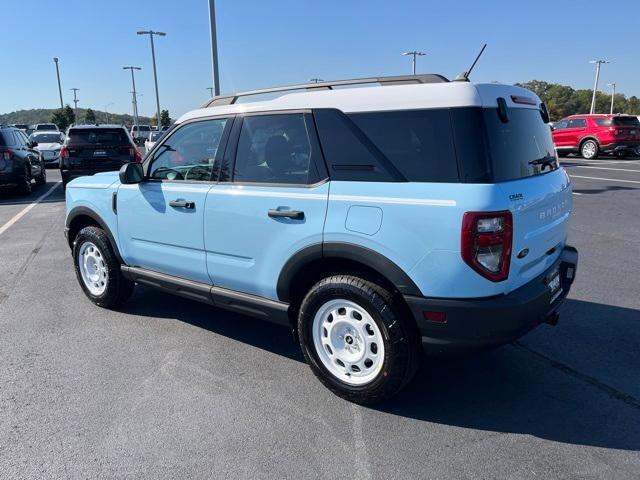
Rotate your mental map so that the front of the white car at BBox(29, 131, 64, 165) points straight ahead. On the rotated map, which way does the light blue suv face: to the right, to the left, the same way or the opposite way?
the opposite way

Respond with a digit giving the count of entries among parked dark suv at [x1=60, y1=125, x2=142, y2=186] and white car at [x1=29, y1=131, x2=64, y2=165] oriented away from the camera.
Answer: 1

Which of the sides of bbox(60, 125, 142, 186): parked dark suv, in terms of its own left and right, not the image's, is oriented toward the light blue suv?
back

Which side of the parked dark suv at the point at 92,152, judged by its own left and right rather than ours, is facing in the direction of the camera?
back

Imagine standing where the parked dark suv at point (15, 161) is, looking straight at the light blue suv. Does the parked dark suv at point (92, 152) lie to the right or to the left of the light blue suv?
left

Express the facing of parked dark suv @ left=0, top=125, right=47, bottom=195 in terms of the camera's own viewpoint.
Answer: facing away from the viewer and to the right of the viewer

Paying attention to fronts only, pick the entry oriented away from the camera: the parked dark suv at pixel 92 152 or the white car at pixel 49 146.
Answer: the parked dark suv

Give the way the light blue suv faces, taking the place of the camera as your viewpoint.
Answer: facing away from the viewer and to the left of the viewer

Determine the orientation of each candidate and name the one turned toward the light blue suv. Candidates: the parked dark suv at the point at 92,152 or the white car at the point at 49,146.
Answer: the white car

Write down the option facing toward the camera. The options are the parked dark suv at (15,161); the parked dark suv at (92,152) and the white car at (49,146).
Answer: the white car

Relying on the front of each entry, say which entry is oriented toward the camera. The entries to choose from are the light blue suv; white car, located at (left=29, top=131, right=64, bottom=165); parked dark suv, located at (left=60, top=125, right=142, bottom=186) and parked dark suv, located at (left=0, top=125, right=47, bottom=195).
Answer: the white car

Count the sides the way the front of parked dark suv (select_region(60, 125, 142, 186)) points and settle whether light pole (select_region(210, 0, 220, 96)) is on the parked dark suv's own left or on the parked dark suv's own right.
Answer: on the parked dark suv's own right

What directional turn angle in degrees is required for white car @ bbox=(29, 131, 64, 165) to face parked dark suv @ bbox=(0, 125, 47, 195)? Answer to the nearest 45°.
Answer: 0° — it already faces it

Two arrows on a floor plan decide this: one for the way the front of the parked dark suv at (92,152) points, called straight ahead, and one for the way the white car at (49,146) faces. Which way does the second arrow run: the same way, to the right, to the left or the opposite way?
the opposite way
